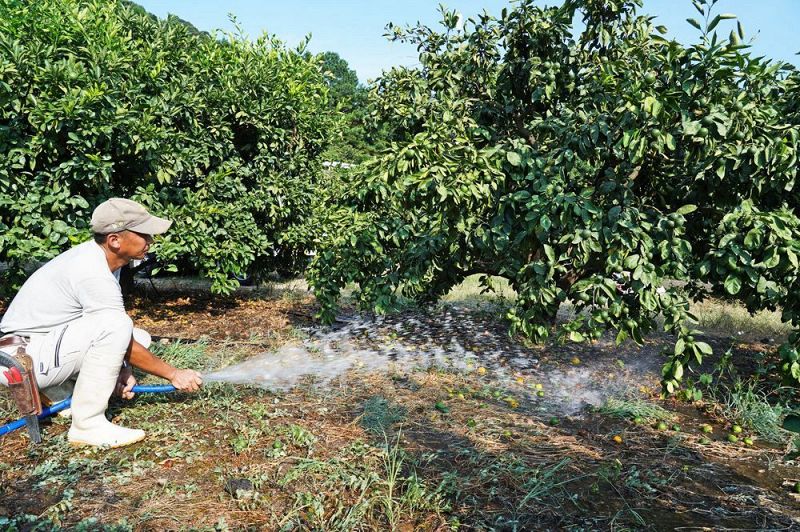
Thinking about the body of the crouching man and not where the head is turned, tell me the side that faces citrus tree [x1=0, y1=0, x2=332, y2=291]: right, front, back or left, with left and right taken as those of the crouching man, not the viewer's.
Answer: left

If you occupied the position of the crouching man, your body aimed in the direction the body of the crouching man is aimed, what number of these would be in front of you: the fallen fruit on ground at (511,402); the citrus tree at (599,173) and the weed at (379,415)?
3

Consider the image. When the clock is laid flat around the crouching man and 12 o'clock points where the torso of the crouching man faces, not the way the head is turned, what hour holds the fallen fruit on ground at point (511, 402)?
The fallen fruit on ground is roughly at 12 o'clock from the crouching man.

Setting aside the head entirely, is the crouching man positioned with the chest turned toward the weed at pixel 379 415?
yes

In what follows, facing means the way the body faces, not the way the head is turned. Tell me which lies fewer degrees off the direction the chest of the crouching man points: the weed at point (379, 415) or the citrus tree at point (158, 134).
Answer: the weed

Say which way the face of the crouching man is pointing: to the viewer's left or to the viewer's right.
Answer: to the viewer's right

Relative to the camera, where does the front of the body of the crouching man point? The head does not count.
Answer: to the viewer's right

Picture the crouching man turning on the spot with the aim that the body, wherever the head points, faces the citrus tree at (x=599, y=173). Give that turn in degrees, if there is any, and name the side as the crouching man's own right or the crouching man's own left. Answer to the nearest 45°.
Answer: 0° — they already face it
